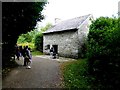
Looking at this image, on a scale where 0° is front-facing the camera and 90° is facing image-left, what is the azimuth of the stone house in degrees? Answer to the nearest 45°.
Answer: approximately 45°

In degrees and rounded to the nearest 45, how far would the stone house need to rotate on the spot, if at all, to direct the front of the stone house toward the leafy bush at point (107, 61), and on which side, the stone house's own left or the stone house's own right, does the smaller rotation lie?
approximately 45° to the stone house's own left

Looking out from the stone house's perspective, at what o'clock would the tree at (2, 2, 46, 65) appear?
The tree is roughly at 11 o'clock from the stone house.

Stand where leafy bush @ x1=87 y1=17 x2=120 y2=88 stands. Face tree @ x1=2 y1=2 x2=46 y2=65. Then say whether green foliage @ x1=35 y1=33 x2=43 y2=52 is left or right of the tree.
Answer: right
